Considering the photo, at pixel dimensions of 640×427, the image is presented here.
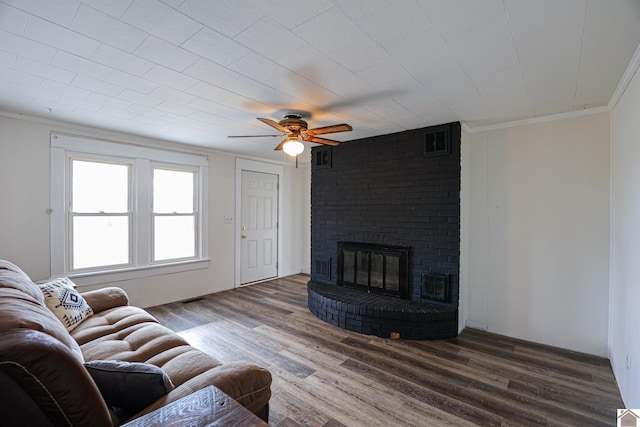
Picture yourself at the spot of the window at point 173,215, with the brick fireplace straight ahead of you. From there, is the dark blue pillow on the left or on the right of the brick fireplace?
right

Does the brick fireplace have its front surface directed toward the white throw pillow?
yes

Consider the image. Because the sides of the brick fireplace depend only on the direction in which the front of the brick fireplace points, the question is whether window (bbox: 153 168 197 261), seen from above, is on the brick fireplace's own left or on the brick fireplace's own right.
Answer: on the brick fireplace's own right

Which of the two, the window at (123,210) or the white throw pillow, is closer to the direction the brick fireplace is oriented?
the white throw pillow

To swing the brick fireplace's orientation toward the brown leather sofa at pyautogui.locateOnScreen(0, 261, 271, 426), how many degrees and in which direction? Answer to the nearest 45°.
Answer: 0° — it already faces it

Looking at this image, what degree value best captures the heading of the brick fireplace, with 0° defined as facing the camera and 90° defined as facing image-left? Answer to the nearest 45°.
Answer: approximately 45°
